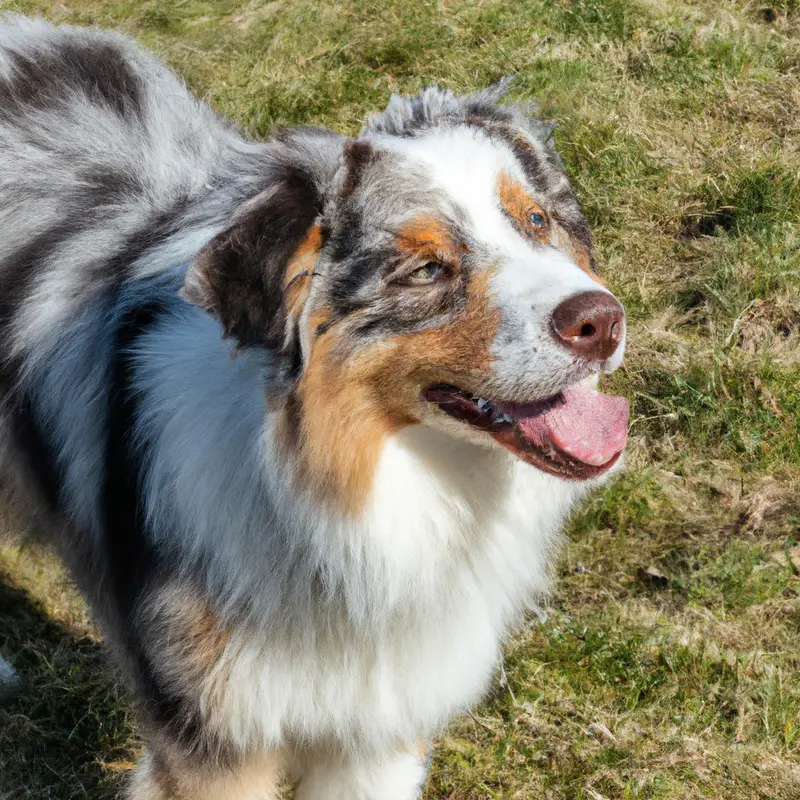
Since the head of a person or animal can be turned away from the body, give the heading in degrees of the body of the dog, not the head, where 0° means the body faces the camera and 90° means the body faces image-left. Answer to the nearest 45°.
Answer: approximately 315°
